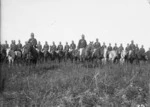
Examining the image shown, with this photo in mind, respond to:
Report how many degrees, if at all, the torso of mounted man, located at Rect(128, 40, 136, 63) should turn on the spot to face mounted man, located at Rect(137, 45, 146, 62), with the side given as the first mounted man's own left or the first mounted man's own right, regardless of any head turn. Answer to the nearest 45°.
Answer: approximately 135° to the first mounted man's own left

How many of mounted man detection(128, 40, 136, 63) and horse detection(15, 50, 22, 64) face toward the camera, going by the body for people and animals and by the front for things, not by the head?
2

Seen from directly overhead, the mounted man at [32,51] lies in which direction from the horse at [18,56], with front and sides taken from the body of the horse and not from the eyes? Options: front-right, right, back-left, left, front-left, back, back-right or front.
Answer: left

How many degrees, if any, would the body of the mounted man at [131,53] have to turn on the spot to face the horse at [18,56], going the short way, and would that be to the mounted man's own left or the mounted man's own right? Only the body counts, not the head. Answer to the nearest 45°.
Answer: approximately 45° to the mounted man's own right

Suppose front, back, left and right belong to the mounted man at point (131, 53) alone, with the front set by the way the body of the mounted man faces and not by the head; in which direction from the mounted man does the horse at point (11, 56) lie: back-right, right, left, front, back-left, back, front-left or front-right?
front-right

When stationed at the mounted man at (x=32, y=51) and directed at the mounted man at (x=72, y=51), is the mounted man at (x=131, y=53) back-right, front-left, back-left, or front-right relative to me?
front-right

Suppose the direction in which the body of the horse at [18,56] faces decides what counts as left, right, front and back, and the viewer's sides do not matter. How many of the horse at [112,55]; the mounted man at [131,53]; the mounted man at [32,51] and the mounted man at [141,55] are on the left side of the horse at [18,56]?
4

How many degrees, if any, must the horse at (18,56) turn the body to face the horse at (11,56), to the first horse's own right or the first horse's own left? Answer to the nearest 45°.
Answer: approximately 90° to the first horse's own right

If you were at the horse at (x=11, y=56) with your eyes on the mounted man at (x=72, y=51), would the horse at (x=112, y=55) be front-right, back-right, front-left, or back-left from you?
front-right

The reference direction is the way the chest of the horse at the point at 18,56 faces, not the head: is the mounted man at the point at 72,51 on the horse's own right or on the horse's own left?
on the horse's own left

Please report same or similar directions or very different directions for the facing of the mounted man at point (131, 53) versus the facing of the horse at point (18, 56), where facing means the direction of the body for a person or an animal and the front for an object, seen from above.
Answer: same or similar directions

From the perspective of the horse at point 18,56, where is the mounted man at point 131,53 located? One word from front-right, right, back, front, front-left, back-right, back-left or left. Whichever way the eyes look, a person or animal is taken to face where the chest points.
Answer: left

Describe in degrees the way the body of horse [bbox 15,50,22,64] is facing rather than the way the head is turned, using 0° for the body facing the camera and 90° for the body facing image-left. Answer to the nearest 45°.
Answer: approximately 0°

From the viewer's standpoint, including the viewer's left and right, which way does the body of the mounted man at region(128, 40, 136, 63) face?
facing the viewer
